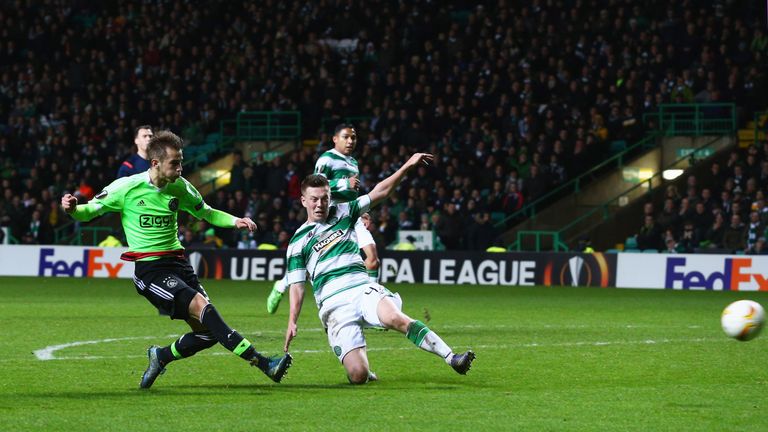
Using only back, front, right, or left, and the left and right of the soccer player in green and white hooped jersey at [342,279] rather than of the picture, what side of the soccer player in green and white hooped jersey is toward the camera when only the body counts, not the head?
front

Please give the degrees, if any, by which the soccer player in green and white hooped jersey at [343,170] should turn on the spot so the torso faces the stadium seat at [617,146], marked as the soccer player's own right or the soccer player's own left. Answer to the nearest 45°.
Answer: approximately 90° to the soccer player's own left

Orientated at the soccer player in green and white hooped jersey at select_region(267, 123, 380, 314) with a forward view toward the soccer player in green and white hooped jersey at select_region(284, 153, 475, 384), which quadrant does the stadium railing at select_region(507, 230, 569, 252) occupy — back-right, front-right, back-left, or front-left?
back-left

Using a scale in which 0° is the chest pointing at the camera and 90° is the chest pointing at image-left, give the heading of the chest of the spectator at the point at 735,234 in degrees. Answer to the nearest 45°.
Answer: approximately 0°

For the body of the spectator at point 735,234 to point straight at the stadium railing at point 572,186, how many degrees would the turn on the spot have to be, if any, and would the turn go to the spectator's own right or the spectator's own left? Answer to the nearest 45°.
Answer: approximately 135° to the spectator's own right

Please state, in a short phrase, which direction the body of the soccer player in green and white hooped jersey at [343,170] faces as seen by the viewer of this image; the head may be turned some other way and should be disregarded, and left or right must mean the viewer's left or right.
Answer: facing the viewer and to the right of the viewer

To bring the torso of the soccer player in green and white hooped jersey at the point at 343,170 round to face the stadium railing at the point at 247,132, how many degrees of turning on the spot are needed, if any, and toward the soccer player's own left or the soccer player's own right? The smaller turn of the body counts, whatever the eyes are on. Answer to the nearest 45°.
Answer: approximately 135° to the soccer player's own left

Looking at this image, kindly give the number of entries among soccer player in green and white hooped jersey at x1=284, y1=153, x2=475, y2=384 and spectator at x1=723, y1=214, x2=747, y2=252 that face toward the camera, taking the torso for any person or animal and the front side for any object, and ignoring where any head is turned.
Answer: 2

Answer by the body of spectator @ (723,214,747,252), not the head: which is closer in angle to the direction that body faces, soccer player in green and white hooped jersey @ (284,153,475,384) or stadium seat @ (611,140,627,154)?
the soccer player in green and white hooped jersey

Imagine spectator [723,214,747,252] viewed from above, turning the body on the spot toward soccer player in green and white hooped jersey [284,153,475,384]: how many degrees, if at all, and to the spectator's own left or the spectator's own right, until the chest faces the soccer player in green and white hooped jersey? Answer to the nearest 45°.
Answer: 0° — they already face them
